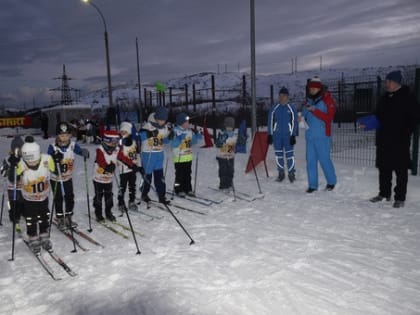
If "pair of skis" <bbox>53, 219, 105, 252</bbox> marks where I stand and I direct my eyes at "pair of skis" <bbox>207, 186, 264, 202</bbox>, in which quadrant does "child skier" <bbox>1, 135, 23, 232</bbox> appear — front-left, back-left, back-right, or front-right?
back-left

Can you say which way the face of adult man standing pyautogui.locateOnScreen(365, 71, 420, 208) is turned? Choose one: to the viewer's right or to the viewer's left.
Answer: to the viewer's left

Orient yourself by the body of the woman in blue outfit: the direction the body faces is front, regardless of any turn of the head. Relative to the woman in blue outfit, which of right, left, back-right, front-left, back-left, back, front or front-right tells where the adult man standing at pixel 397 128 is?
left

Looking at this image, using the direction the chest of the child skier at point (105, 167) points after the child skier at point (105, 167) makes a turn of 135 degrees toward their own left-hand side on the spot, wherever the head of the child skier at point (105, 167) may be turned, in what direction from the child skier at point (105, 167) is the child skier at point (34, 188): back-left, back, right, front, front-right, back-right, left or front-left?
back-left

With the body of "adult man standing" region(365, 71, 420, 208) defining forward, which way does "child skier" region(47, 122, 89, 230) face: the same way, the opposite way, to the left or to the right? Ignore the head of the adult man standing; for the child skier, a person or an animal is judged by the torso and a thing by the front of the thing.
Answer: to the left

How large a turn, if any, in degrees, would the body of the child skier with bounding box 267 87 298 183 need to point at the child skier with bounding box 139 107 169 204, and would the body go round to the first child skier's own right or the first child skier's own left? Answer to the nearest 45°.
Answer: approximately 45° to the first child skier's own right

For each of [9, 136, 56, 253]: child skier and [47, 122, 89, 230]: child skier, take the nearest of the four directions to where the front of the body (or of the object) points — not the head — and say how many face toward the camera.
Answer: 2

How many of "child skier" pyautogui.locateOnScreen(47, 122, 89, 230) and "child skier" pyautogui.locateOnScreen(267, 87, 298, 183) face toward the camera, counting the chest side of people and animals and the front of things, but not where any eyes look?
2

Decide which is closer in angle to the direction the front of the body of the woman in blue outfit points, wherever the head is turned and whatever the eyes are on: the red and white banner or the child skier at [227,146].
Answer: the child skier
